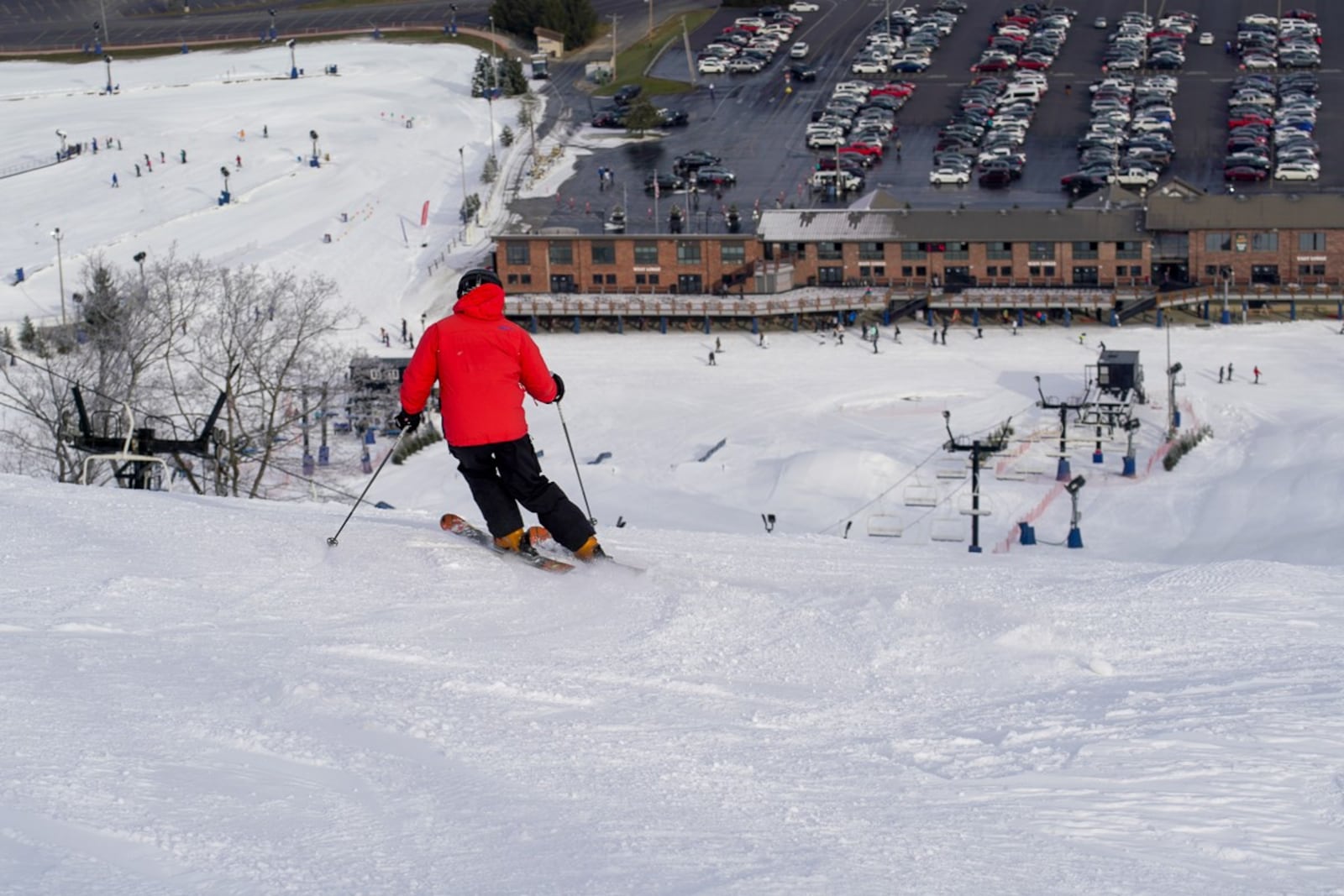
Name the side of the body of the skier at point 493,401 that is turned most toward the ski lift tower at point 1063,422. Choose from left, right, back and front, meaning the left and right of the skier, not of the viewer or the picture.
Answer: front

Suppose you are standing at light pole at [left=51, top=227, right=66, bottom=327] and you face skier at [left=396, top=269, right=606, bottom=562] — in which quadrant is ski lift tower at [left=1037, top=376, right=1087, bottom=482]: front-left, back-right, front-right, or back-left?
front-left

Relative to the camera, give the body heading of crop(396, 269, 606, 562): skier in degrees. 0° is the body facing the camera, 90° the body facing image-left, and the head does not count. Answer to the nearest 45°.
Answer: approximately 180°

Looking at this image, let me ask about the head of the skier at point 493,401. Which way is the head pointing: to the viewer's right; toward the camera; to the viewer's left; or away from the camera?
away from the camera

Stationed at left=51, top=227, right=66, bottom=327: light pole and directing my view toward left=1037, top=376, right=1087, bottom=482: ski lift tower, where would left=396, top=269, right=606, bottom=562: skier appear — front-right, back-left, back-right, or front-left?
front-right

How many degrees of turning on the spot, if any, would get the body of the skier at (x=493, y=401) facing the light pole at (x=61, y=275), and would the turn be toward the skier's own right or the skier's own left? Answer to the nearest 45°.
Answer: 0° — they already face it
